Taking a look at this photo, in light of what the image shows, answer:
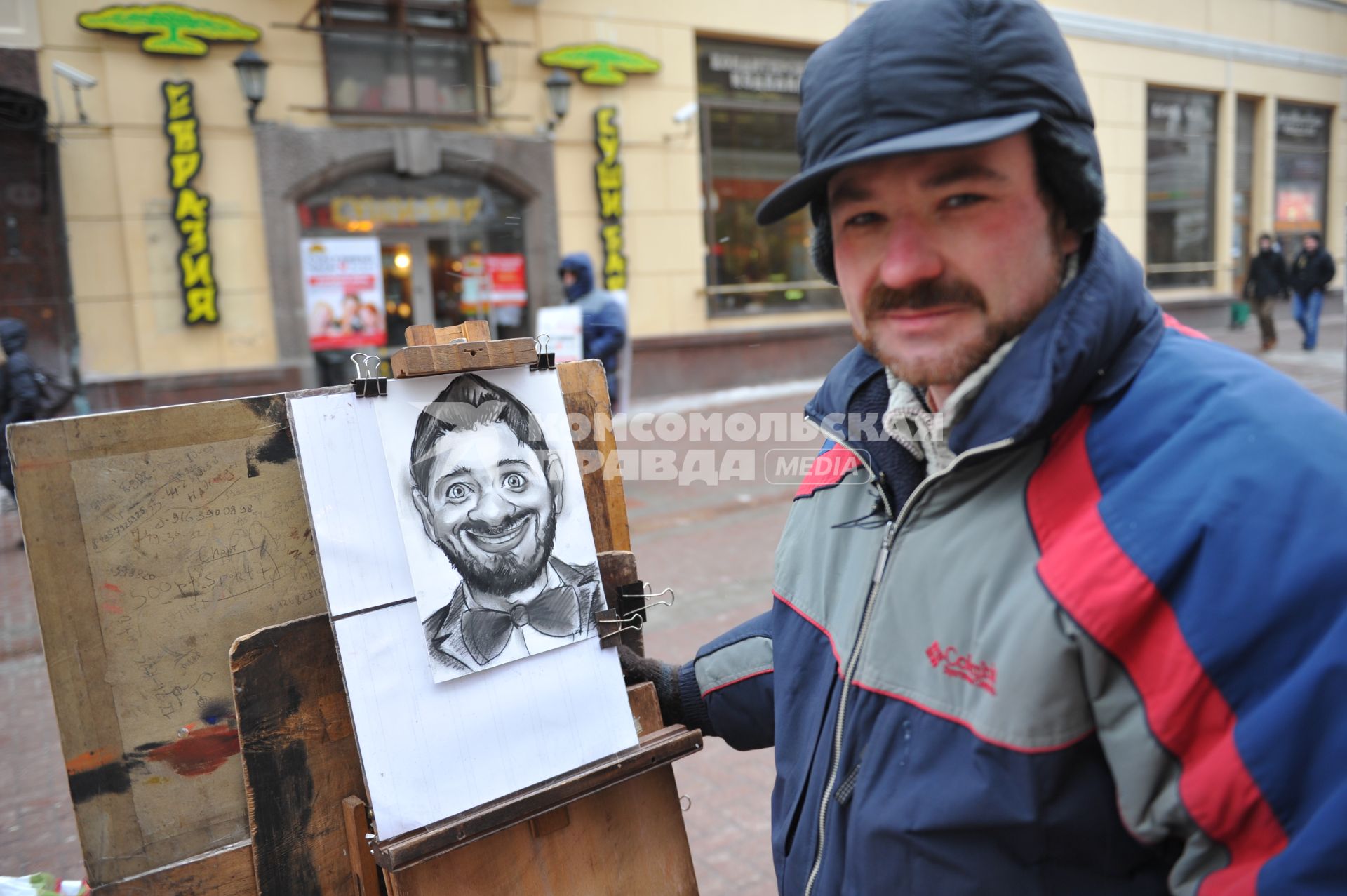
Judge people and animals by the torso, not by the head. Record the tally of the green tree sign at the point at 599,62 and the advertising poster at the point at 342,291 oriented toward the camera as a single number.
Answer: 2

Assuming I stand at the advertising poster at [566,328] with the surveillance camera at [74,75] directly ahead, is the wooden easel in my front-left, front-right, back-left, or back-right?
back-left

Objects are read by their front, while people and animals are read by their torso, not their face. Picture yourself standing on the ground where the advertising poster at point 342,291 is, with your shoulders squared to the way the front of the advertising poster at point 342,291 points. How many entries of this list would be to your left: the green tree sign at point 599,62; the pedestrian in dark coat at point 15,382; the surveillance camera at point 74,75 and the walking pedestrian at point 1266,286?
2

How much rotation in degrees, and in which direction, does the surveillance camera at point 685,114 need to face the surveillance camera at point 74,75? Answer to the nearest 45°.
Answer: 0° — it already faces it

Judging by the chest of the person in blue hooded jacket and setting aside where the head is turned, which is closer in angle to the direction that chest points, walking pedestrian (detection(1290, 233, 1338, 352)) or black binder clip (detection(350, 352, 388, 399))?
the black binder clip

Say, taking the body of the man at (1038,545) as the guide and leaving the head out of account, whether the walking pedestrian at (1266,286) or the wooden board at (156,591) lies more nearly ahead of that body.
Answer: the wooden board

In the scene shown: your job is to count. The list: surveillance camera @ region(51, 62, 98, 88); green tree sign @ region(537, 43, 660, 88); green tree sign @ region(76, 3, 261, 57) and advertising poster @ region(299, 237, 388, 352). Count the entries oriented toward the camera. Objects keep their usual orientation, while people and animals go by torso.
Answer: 3

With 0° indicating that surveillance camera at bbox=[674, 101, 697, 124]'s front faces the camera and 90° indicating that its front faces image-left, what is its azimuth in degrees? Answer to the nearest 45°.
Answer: approximately 45°
